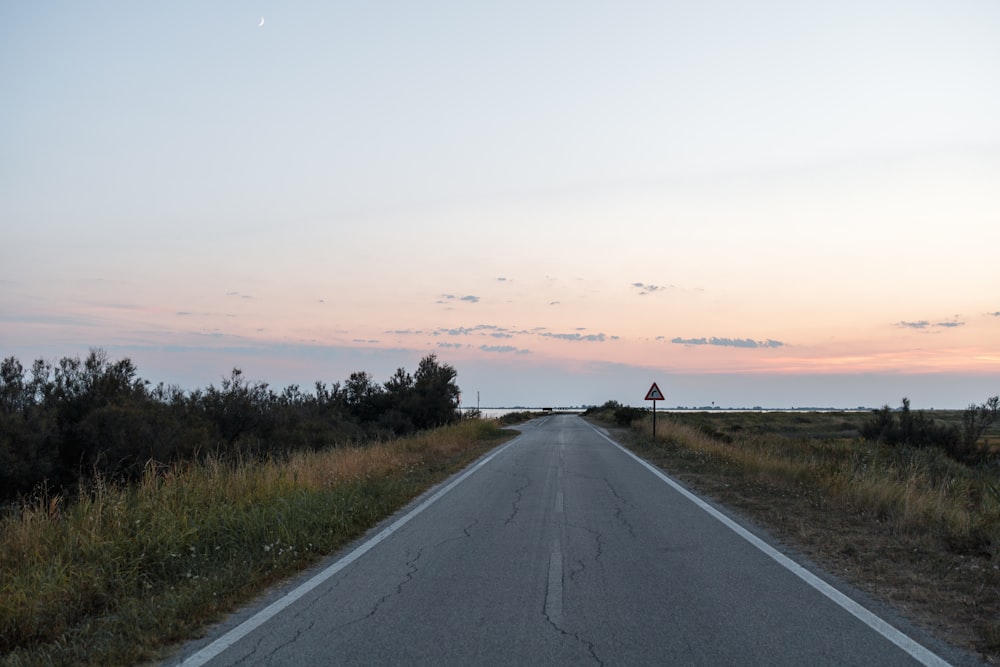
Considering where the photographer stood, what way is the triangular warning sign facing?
facing the viewer
